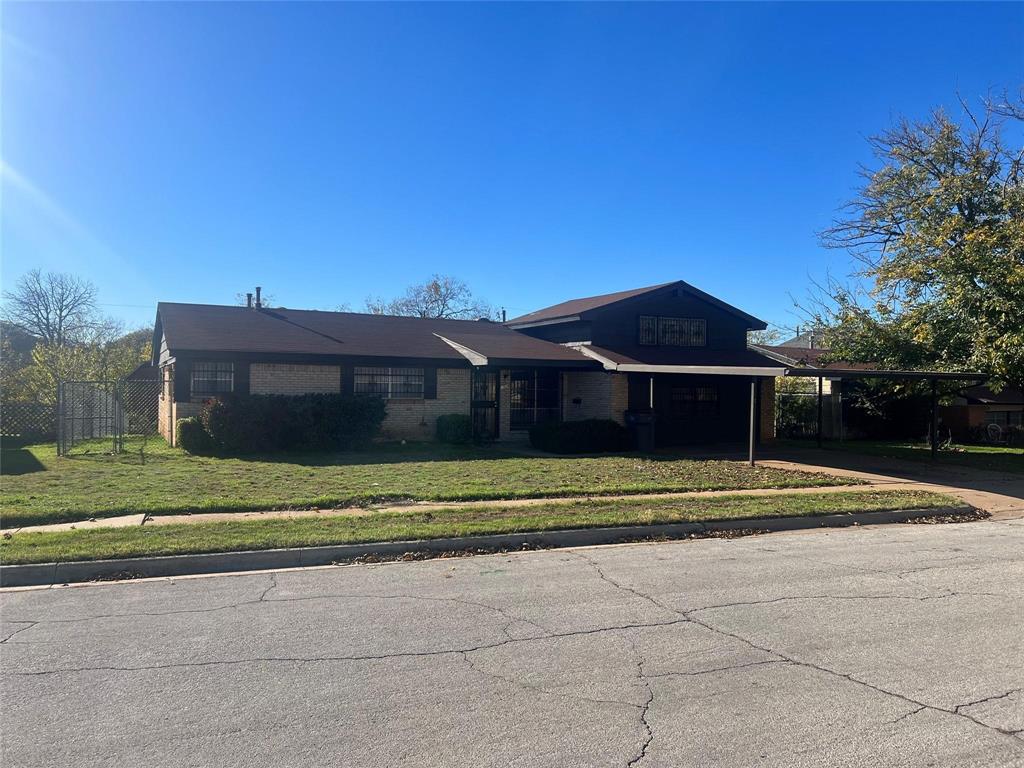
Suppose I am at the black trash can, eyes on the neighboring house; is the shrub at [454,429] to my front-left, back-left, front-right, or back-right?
back-left

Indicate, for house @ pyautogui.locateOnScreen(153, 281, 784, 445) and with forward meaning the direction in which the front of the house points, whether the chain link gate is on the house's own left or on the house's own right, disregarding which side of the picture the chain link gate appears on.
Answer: on the house's own right

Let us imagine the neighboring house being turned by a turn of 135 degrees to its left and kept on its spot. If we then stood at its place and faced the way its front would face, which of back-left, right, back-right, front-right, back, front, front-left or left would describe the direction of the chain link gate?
back

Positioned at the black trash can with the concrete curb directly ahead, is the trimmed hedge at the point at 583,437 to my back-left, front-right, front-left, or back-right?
front-right

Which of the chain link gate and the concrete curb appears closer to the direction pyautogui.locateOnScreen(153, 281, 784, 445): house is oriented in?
the concrete curb

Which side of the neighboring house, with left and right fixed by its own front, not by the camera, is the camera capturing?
front

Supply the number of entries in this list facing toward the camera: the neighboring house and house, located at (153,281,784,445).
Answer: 2

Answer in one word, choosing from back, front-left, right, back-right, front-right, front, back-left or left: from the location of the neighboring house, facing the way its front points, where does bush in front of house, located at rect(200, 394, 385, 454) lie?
front-right

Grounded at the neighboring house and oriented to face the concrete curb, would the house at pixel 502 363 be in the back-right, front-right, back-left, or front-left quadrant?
front-right

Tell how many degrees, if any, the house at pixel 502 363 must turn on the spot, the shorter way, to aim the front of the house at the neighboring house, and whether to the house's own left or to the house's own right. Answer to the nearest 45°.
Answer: approximately 90° to the house's own left

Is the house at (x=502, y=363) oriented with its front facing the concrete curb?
yes

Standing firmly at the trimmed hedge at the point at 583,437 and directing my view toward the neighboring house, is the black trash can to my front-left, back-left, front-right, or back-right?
front-right

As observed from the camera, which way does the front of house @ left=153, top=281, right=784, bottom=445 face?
facing the viewer

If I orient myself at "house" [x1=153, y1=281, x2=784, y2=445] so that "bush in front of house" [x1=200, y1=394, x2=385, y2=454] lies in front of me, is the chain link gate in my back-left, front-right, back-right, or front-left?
front-right

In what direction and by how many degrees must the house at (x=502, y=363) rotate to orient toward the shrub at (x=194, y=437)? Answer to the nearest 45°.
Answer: approximately 45° to its right
